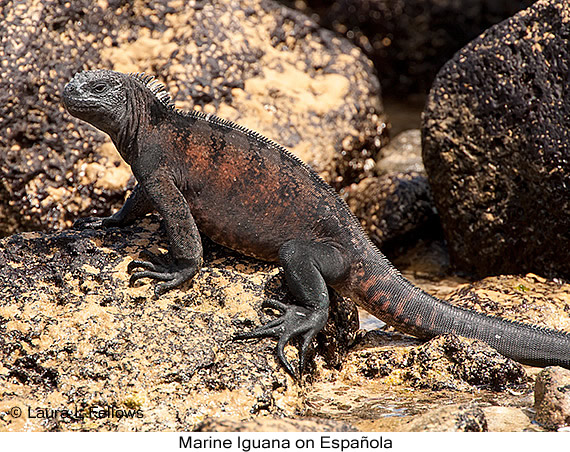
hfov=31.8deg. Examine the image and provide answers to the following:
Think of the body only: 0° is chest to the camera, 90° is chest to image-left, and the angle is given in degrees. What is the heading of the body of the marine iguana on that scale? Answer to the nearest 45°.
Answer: approximately 90°

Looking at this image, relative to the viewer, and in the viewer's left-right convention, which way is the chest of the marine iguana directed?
facing to the left of the viewer
